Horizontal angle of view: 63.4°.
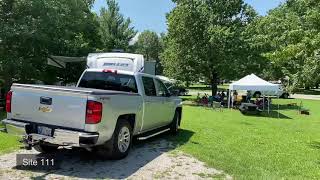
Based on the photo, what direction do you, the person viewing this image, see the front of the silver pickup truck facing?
facing away from the viewer and to the right of the viewer

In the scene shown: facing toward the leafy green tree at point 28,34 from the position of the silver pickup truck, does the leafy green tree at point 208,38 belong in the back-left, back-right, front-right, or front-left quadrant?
front-right

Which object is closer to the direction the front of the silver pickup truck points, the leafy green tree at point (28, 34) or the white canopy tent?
the white canopy tent

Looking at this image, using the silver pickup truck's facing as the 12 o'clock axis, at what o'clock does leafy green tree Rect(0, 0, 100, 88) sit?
The leafy green tree is roughly at 10 o'clock from the silver pickup truck.

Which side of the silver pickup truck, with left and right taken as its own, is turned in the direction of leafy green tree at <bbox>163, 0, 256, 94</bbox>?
front

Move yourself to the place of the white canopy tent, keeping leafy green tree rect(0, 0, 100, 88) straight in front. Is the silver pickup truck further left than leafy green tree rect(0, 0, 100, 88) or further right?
left

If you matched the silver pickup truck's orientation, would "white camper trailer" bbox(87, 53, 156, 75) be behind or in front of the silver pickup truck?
in front
